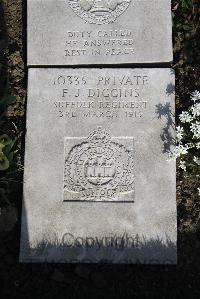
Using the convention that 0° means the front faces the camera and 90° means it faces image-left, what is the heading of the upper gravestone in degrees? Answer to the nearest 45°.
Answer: approximately 0°

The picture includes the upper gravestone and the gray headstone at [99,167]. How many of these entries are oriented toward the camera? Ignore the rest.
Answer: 2

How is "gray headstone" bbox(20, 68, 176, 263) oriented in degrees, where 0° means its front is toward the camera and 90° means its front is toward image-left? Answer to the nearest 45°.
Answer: approximately 0°

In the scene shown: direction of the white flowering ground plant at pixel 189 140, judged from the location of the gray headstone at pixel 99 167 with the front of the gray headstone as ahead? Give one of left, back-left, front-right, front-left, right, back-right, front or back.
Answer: left
